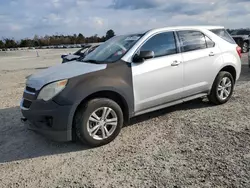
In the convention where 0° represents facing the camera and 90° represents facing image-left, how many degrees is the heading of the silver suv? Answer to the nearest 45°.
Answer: approximately 45°
